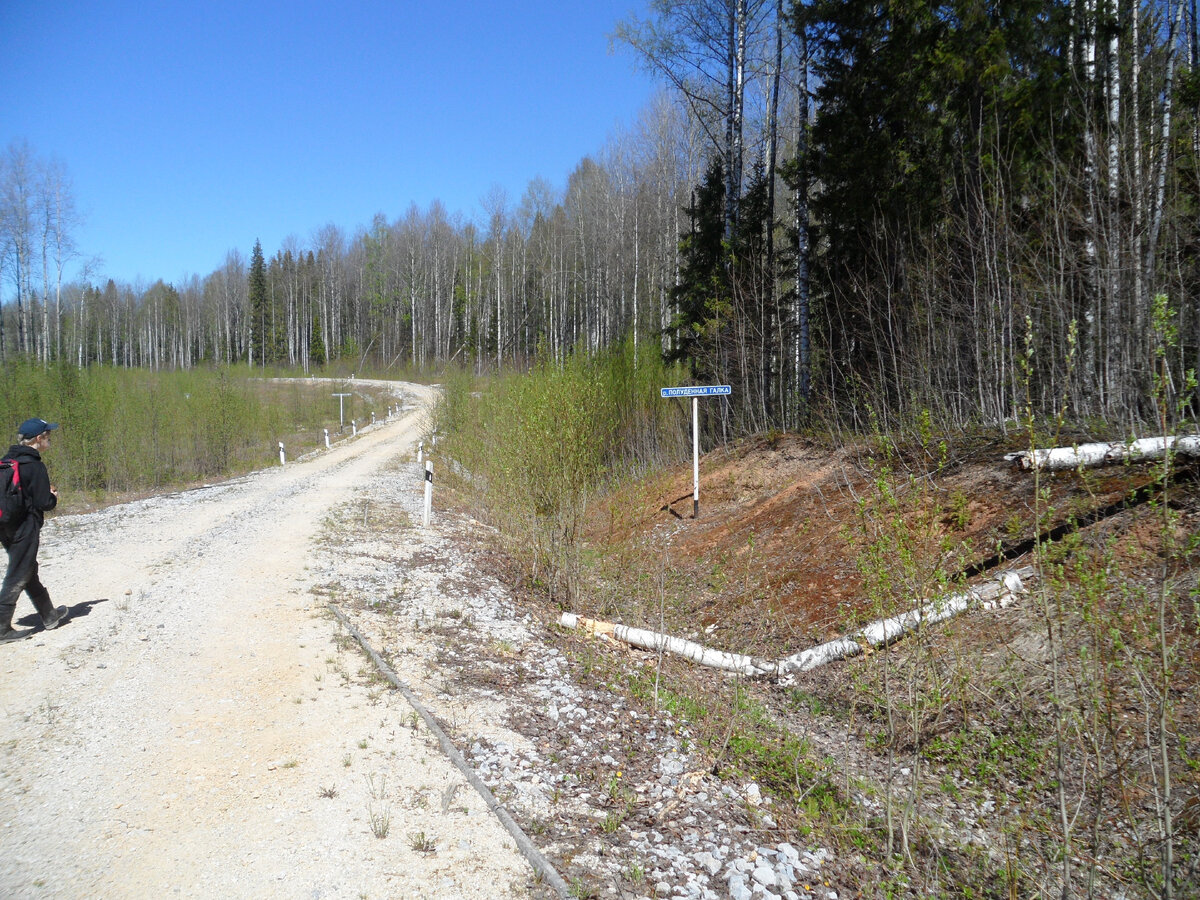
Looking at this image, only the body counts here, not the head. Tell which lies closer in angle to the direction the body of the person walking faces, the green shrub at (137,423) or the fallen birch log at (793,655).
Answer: the fallen birch log

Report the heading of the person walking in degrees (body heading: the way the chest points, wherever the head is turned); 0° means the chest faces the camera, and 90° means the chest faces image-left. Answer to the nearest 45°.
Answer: approximately 270°

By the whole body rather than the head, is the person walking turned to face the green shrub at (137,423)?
no

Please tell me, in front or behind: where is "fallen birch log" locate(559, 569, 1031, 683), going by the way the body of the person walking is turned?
in front

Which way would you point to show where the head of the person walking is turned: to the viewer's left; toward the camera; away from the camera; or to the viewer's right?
to the viewer's right
